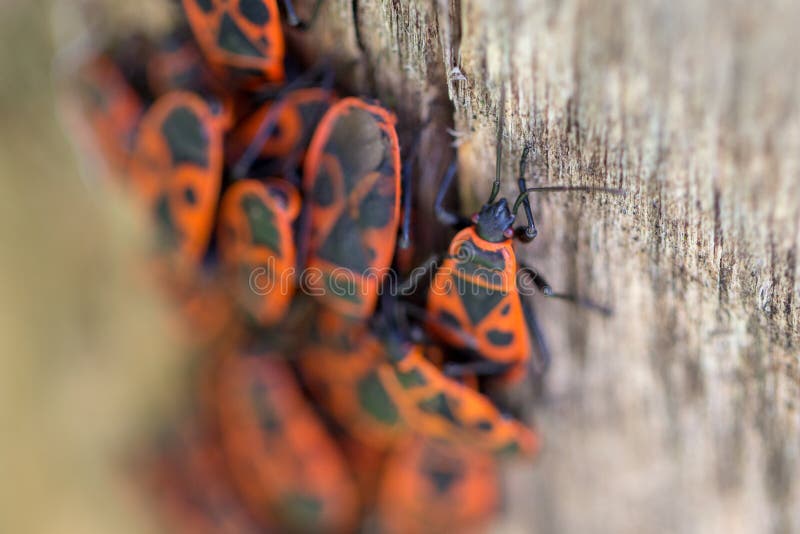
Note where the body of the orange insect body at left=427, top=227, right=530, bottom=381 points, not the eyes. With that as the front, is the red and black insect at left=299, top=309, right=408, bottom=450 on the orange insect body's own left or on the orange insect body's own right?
on the orange insect body's own left

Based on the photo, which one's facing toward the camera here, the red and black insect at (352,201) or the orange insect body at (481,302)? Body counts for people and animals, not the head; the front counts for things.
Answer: the red and black insect

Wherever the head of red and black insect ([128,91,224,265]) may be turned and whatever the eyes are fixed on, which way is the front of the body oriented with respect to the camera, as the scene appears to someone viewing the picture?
toward the camera

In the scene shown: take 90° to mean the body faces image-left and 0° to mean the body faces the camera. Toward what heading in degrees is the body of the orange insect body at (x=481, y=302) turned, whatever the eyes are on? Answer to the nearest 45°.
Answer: approximately 180°

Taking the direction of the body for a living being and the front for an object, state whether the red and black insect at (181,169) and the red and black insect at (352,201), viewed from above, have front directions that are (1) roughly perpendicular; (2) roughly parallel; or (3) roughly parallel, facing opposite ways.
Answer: roughly parallel

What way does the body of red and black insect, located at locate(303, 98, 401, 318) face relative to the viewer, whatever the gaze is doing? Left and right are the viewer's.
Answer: facing the viewer

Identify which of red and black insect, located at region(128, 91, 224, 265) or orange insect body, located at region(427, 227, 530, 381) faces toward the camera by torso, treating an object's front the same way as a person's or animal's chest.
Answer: the red and black insect

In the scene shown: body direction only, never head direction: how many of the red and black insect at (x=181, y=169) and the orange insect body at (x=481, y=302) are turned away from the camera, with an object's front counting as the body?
1
